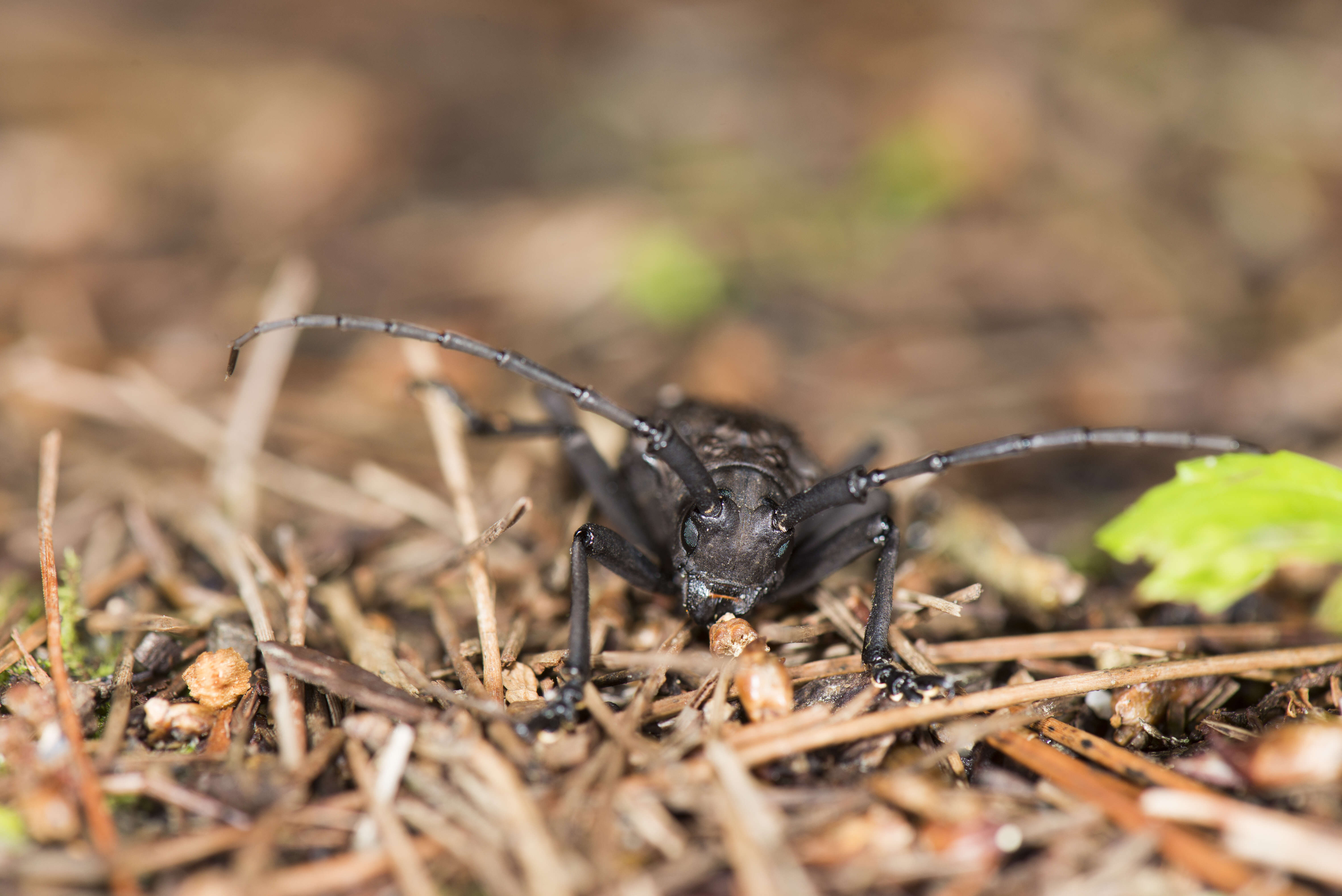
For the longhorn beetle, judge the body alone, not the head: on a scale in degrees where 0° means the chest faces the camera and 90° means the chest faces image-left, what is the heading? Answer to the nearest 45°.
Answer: approximately 0°

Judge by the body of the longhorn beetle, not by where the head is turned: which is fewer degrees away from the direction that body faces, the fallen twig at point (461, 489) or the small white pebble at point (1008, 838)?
the small white pebble

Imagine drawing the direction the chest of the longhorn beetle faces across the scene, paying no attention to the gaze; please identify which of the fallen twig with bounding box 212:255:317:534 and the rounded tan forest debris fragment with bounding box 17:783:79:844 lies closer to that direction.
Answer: the rounded tan forest debris fragment
